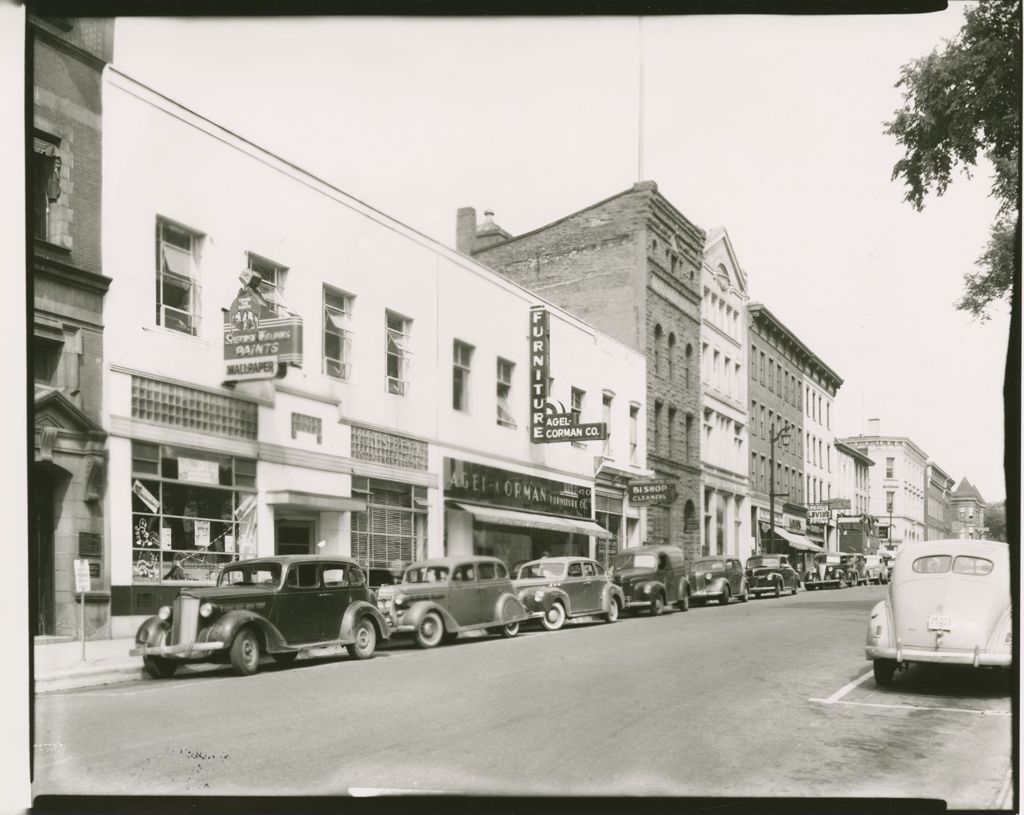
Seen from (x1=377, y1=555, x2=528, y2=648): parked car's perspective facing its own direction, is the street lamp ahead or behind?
behind

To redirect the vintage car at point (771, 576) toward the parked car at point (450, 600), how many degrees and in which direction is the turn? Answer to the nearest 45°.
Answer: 0° — it already faces it

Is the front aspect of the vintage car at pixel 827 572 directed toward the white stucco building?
yes

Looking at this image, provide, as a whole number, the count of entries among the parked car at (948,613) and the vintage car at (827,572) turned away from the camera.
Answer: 1

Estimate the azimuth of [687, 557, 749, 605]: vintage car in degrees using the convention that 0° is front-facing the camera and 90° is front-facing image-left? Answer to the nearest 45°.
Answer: approximately 45°

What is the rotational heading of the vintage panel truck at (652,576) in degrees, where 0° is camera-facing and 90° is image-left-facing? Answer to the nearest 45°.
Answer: approximately 45°

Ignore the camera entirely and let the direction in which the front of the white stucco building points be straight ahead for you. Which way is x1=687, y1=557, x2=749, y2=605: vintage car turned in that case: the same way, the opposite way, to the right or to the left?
to the right

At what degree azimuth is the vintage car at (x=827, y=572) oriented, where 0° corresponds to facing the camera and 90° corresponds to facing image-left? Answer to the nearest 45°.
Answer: approximately 45°
